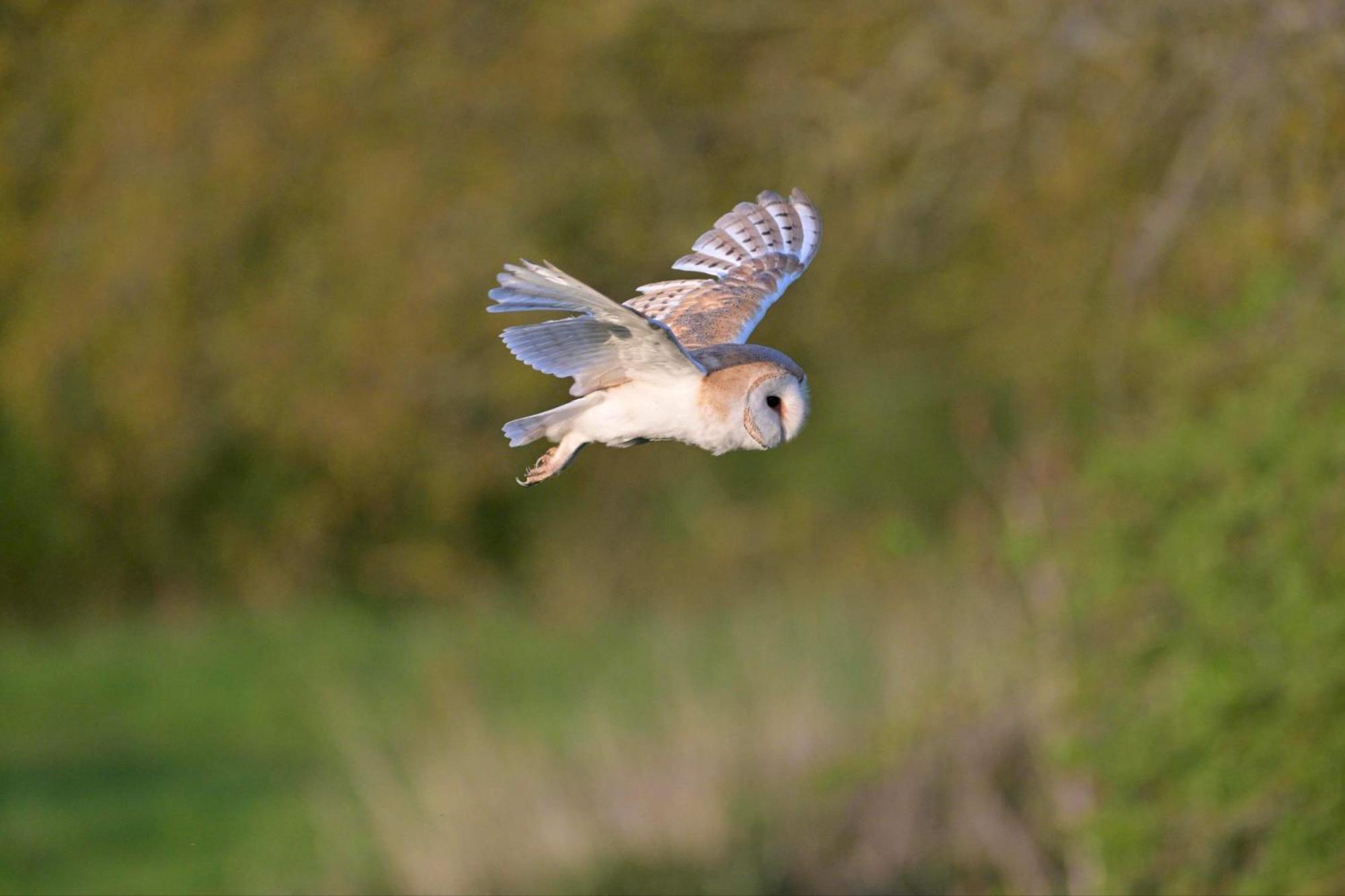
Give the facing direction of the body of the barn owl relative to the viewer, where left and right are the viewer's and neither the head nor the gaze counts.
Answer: facing to the right of the viewer
